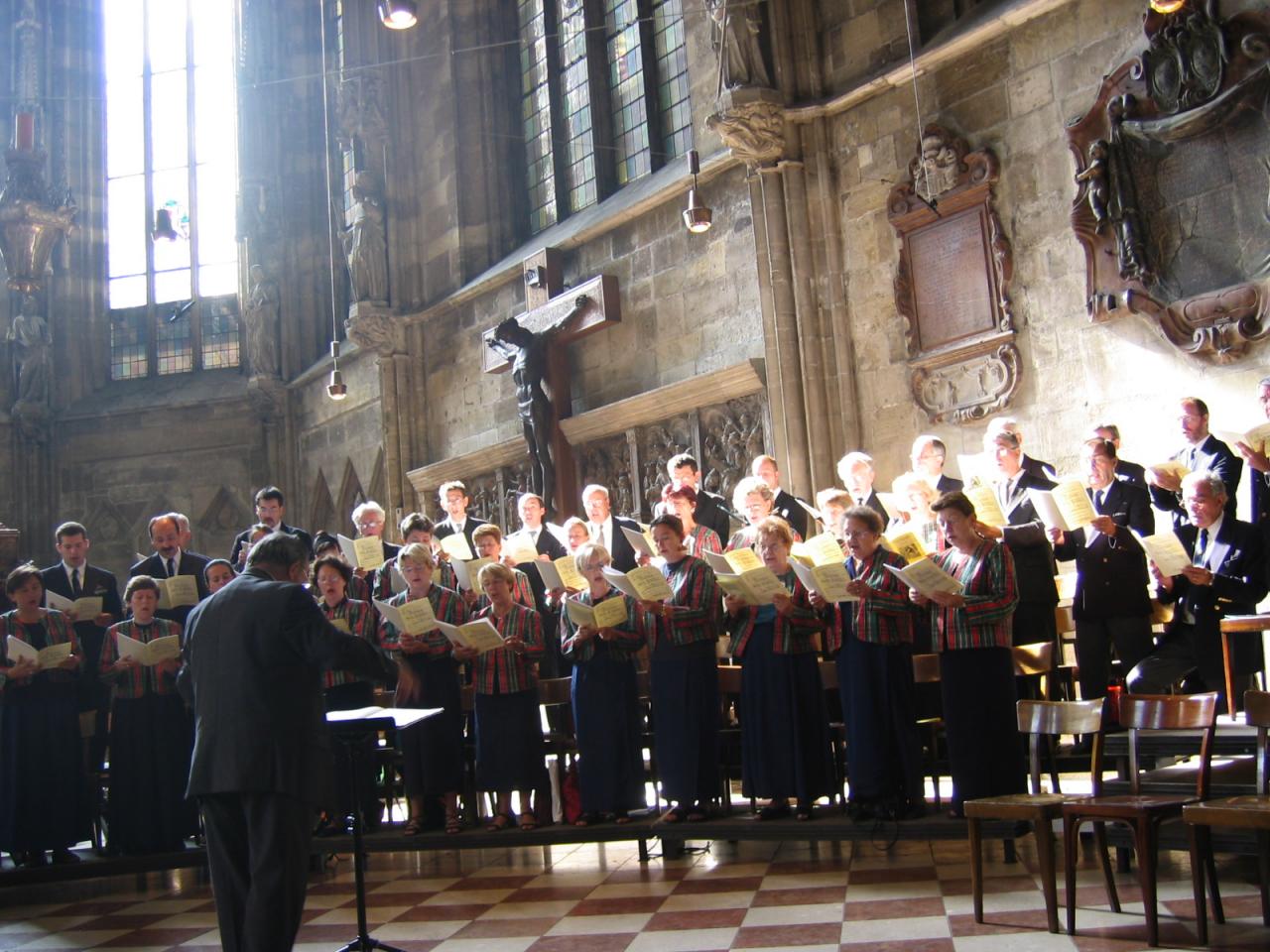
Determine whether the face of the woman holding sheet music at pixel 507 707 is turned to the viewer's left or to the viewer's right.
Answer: to the viewer's left

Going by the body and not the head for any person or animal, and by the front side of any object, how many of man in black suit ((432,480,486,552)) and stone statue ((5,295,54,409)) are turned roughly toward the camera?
2

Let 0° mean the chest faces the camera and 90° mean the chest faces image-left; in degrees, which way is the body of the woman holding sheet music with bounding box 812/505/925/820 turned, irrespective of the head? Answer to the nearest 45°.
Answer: approximately 45°

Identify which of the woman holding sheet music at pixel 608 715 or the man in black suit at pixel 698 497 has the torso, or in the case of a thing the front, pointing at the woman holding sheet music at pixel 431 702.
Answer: the man in black suit

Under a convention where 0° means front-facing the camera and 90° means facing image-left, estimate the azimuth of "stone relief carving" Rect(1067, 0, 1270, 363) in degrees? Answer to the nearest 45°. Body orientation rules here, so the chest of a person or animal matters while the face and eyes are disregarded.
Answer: approximately 45°

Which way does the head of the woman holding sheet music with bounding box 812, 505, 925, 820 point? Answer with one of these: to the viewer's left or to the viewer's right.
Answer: to the viewer's left

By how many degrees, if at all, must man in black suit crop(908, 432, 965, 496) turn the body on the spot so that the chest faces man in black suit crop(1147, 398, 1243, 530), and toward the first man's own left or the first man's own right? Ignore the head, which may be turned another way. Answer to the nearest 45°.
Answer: approximately 135° to the first man's own left

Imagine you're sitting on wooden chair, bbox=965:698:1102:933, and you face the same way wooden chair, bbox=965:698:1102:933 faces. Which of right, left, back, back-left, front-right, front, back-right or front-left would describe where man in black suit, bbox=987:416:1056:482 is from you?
back-right

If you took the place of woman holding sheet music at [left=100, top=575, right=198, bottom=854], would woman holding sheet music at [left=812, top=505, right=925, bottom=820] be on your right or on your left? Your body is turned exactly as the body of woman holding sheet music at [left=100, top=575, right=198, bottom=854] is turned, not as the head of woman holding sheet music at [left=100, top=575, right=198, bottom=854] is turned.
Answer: on your left

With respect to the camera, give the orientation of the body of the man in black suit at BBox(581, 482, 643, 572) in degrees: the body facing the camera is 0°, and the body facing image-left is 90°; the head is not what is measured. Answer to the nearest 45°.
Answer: approximately 45°

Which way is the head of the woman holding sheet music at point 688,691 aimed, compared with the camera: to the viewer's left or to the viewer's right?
to the viewer's left
